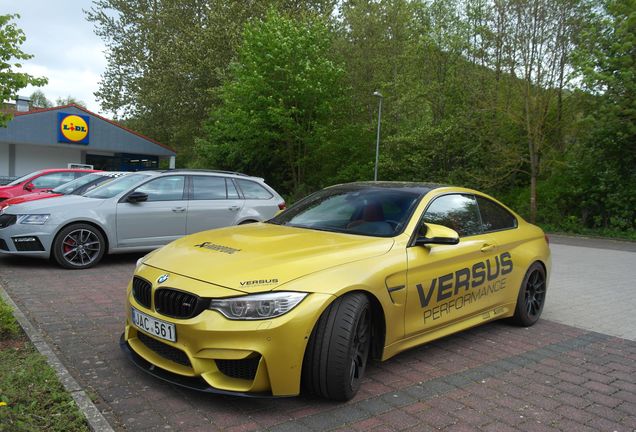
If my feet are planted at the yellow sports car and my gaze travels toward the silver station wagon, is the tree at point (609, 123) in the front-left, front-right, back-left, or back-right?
front-right

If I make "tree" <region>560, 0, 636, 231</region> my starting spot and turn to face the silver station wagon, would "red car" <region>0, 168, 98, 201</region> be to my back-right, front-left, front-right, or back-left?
front-right

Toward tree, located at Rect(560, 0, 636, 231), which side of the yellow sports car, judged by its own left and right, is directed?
back

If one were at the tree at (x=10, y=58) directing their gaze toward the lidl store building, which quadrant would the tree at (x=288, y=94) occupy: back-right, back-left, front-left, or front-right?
front-right

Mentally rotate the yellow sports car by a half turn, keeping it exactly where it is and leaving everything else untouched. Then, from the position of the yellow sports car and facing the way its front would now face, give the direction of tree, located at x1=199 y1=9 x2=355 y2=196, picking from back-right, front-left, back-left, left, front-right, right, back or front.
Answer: front-left

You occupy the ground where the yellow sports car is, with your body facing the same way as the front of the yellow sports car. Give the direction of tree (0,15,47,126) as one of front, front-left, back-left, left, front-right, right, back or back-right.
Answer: right

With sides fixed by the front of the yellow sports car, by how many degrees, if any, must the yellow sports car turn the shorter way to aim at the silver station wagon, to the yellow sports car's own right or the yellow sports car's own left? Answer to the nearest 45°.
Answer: approximately 90° to the yellow sports car's own right

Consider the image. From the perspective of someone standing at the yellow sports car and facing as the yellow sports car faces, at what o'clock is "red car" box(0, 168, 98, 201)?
The red car is roughly at 3 o'clock from the yellow sports car.

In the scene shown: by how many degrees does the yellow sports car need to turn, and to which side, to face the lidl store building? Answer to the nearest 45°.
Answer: approximately 90° to its right
